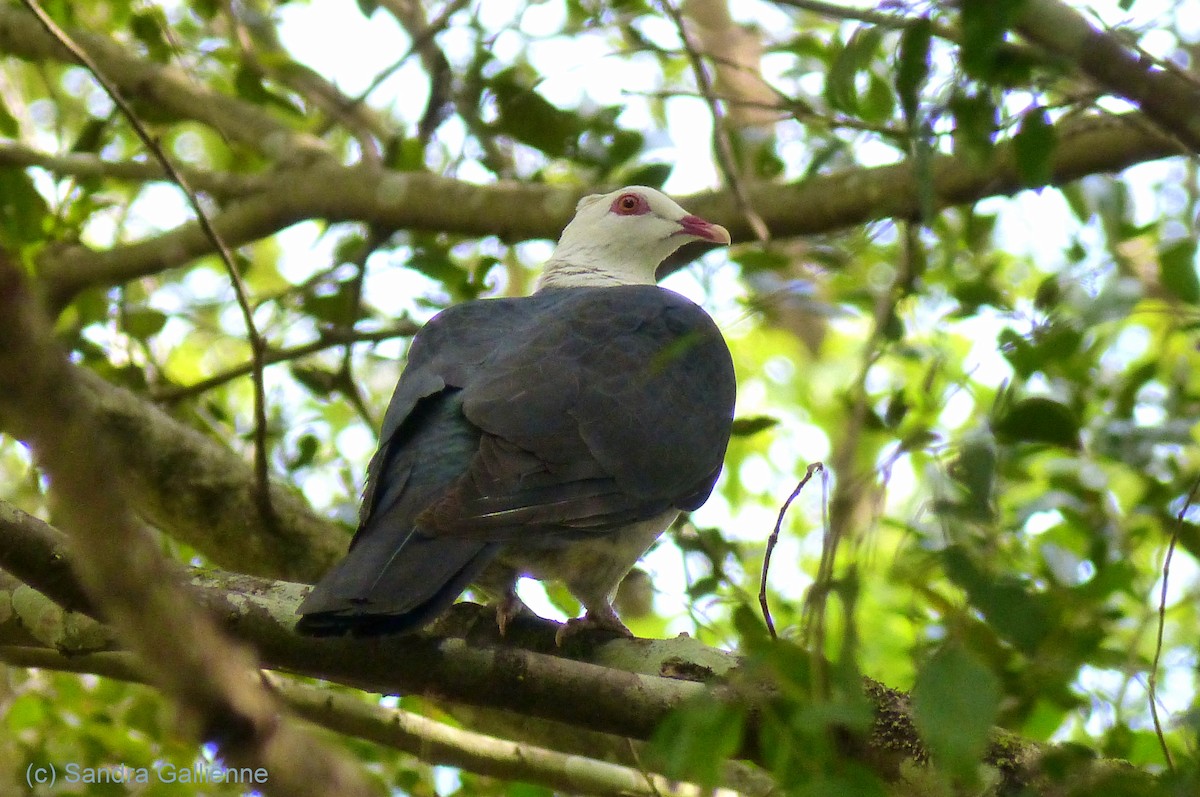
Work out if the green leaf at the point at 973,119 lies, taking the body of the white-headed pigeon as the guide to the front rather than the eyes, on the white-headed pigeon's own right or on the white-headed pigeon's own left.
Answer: on the white-headed pigeon's own right

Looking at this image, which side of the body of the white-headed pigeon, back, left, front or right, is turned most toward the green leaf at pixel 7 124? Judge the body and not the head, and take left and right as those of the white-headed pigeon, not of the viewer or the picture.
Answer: left

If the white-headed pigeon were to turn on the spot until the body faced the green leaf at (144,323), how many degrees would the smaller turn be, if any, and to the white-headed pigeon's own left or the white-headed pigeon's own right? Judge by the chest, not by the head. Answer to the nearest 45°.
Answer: approximately 90° to the white-headed pigeon's own left

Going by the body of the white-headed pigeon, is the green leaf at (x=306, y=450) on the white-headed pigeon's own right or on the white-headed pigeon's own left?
on the white-headed pigeon's own left

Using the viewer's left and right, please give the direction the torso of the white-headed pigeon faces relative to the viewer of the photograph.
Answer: facing away from the viewer and to the right of the viewer

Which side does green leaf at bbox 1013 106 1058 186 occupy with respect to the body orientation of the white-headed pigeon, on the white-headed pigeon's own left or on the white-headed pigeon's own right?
on the white-headed pigeon's own right
